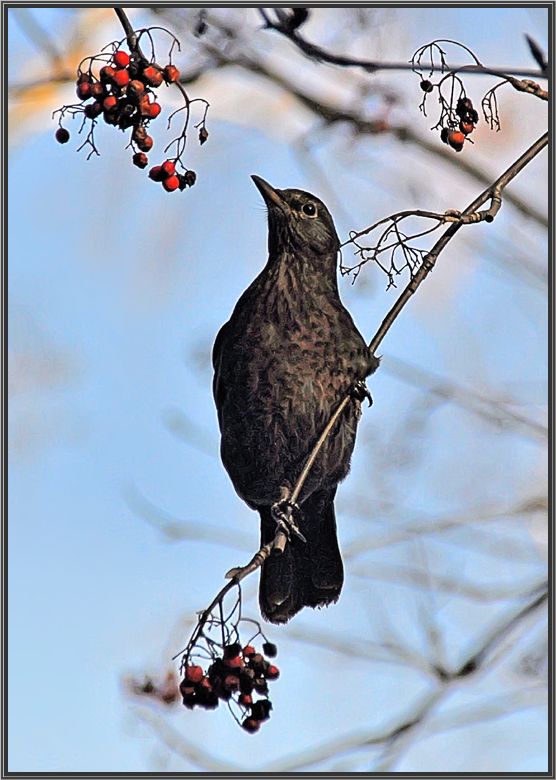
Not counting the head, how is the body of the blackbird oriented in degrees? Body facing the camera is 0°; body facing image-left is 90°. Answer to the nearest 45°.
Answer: approximately 0°
